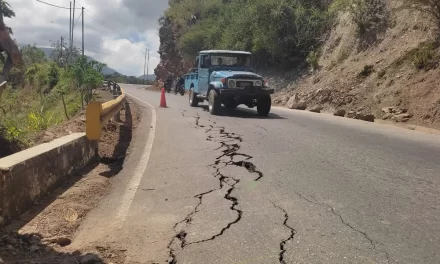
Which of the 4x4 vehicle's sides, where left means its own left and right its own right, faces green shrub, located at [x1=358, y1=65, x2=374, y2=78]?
left

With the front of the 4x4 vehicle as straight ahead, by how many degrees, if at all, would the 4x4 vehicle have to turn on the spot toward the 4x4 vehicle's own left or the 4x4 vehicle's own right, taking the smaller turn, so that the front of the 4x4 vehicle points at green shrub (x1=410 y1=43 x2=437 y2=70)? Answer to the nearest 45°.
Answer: approximately 45° to the 4x4 vehicle's own left

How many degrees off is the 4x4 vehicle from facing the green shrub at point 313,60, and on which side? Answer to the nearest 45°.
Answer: approximately 90° to its left

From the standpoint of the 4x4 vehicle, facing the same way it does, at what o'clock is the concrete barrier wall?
The concrete barrier wall is roughly at 2 o'clock from the 4x4 vehicle.

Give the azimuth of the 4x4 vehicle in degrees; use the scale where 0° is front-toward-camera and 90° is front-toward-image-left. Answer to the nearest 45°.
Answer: approximately 315°

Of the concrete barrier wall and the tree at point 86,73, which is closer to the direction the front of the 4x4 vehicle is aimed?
the concrete barrier wall

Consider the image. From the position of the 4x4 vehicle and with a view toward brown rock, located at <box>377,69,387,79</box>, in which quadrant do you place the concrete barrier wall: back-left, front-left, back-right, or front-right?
back-right

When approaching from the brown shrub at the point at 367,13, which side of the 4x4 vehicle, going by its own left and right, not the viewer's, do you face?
left

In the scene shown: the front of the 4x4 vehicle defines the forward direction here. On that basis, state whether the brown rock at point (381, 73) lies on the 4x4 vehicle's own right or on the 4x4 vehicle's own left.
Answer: on the 4x4 vehicle's own left
